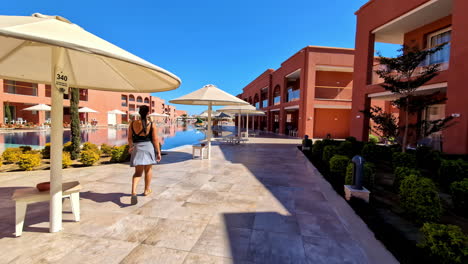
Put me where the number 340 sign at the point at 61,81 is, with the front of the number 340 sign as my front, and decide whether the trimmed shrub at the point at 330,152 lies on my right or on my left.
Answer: on my left

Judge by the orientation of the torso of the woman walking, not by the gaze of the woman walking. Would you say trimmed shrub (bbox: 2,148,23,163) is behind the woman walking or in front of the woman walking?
in front

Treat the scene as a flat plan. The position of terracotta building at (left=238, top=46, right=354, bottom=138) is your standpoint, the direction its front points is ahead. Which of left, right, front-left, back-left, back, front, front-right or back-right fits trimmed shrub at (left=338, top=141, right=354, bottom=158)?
front-left

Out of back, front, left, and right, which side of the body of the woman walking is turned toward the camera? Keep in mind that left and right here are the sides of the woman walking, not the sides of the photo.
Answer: back

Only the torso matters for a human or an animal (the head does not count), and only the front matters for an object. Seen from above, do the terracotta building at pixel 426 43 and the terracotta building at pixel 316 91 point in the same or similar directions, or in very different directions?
same or similar directions

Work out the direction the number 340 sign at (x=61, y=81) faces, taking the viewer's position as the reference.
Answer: facing the viewer

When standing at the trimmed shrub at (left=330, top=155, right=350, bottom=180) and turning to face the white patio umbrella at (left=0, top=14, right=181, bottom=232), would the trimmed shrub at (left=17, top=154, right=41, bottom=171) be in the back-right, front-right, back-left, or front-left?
front-right

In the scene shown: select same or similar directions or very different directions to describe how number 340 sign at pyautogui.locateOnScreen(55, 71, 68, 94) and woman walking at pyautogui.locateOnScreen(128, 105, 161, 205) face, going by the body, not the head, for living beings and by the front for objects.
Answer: very different directions

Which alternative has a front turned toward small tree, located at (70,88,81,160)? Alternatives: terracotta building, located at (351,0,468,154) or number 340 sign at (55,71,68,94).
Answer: the terracotta building

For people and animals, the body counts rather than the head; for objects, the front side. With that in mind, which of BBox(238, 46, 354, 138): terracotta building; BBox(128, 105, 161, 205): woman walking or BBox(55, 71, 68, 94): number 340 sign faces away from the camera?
the woman walking

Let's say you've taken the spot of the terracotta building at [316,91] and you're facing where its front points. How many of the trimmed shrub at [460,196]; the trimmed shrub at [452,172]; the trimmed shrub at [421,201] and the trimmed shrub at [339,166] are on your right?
0

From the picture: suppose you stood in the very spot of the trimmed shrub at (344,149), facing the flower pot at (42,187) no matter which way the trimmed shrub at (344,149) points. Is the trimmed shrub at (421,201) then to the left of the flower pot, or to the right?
left

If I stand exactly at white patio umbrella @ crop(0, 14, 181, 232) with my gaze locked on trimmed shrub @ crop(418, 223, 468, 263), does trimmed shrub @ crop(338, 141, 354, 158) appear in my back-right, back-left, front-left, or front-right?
front-left

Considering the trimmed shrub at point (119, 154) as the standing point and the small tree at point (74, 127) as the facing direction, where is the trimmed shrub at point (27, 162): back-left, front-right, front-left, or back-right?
front-left

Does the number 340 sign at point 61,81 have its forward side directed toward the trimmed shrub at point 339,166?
no

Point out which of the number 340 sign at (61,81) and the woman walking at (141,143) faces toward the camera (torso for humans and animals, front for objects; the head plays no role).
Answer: the number 340 sign

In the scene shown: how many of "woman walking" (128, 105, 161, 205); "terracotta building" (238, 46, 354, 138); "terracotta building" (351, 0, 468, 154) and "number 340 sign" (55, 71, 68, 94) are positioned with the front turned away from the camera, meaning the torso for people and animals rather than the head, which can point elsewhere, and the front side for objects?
1

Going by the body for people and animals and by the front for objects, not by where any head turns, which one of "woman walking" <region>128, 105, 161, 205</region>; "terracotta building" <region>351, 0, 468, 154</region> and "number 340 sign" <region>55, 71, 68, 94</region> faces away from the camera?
the woman walking

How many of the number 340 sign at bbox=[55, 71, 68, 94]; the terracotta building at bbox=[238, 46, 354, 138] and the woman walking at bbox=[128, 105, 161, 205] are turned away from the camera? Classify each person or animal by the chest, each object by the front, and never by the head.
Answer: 1
